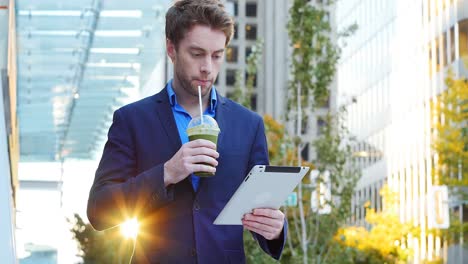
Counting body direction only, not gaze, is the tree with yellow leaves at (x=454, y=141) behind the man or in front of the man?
behind

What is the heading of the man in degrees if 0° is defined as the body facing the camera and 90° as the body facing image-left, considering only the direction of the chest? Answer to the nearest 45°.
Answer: approximately 0°

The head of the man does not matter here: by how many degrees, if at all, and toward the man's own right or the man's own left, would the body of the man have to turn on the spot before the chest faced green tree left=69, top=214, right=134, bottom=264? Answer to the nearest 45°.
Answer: approximately 180°

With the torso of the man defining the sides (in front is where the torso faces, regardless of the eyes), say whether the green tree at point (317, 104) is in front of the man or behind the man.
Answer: behind

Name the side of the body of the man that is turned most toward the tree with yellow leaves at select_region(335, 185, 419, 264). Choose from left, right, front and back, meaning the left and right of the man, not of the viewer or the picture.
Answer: back
